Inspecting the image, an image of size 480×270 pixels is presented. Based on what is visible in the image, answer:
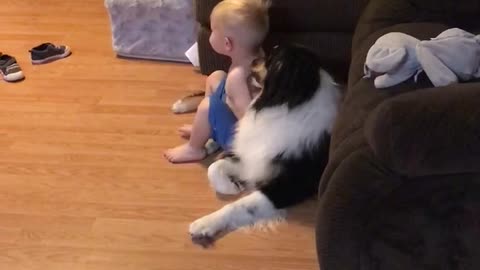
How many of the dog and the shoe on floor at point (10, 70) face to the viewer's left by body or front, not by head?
1

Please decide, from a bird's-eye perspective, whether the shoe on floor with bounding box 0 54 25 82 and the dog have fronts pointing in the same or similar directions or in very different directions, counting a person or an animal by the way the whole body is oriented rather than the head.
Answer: very different directions
